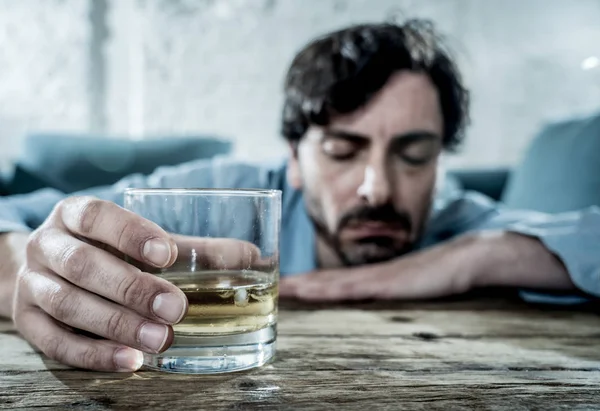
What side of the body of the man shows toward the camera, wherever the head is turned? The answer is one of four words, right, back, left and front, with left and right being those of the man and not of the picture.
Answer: front

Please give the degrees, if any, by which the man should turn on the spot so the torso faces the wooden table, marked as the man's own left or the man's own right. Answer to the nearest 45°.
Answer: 0° — they already face it
